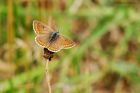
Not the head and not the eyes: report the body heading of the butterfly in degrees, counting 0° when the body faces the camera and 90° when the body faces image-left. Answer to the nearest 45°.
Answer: approximately 225°

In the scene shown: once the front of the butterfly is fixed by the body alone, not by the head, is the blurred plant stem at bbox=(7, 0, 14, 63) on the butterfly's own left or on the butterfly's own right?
on the butterfly's own left
